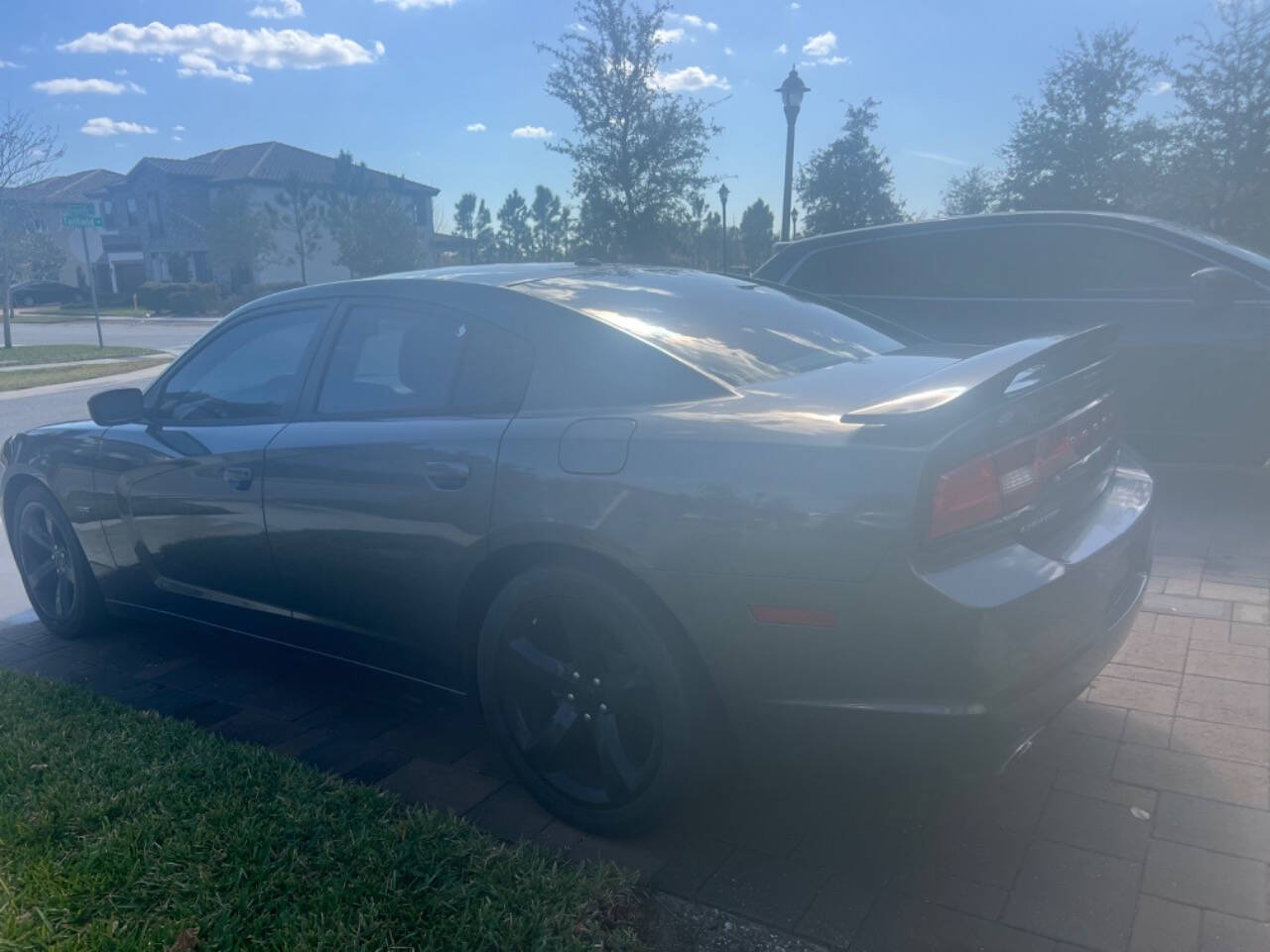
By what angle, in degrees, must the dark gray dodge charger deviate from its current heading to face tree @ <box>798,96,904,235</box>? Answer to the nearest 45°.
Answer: approximately 45° to its right

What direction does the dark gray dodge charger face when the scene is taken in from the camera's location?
facing away from the viewer and to the left of the viewer

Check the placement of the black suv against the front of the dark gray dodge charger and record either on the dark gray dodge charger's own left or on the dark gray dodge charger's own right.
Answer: on the dark gray dodge charger's own right

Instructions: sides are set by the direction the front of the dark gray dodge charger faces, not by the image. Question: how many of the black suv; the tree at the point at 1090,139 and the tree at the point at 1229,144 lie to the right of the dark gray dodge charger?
3

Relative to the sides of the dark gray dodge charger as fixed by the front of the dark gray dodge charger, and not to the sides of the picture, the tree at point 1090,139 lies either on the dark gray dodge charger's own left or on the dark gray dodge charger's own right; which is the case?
on the dark gray dodge charger's own right

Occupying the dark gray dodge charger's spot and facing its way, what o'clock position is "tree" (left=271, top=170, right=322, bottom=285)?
The tree is roughly at 1 o'clock from the dark gray dodge charger.
